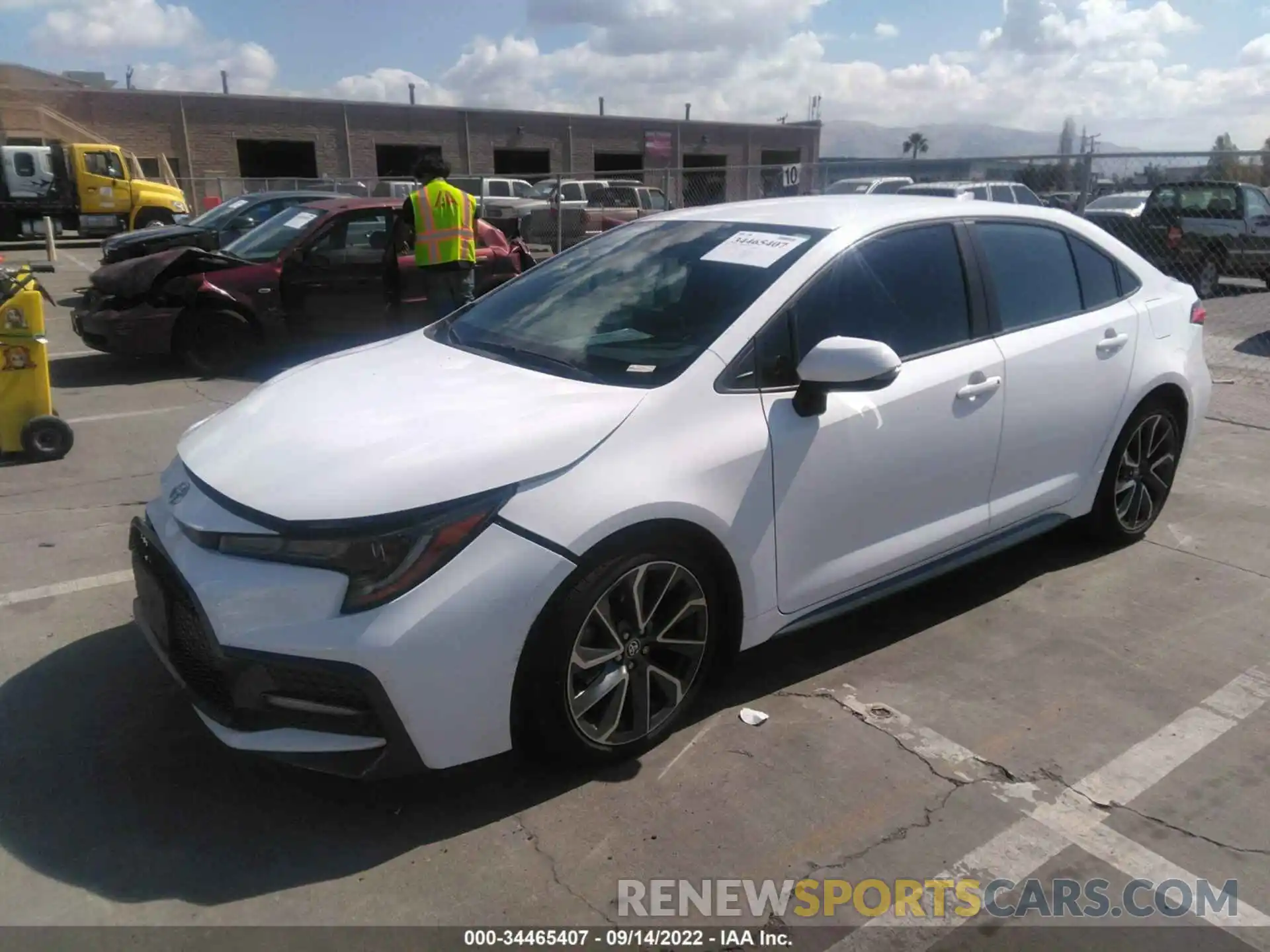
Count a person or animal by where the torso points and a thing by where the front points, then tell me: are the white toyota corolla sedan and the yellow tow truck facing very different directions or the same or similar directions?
very different directions

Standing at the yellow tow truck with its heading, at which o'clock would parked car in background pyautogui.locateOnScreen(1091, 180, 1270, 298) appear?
The parked car in background is roughly at 2 o'clock from the yellow tow truck.

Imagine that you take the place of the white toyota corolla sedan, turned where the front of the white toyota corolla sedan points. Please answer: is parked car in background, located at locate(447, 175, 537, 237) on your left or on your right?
on your right

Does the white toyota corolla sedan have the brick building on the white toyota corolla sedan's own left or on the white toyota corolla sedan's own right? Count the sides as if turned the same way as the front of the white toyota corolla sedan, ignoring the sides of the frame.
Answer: on the white toyota corolla sedan's own right

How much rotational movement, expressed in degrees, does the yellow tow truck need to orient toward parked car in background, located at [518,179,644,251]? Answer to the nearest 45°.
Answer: approximately 45° to its right

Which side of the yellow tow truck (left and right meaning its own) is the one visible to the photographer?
right

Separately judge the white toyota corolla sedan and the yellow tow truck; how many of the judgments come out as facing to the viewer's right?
1

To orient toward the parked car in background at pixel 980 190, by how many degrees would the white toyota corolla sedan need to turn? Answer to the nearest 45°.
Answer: approximately 135° to its right

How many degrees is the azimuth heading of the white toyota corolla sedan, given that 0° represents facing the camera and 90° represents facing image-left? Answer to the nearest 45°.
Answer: approximately 45°

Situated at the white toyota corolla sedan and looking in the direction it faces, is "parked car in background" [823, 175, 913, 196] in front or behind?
behind

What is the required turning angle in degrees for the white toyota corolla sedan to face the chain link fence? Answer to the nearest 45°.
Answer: approximately 180°
